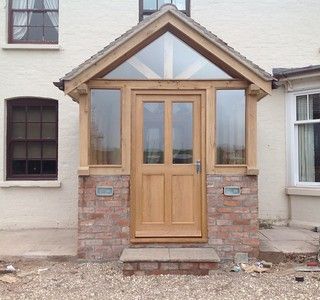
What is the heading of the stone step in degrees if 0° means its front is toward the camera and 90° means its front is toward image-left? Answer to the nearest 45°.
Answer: approximately 0°

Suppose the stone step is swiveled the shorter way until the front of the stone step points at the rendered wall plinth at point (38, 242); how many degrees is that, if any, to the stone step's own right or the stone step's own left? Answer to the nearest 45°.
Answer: approximately 135° to the stone step's own right

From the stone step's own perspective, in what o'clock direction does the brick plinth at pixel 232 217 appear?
The brick plinth is roughly at 8 o'clock from the stone step.

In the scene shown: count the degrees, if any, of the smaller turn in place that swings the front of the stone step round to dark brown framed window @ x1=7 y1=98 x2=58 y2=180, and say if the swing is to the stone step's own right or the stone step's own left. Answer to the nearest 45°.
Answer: approximately 135° to the stone step's own right

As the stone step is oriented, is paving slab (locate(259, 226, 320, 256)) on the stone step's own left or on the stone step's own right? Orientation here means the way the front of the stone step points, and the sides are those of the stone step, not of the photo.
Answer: on the stone step's own left
